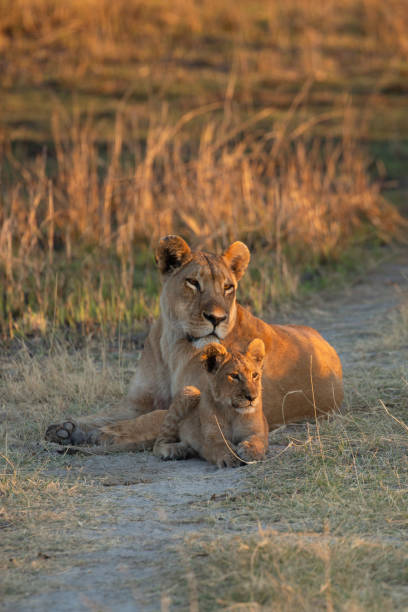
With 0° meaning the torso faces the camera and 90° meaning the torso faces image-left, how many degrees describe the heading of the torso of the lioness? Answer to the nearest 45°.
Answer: approximately 45°

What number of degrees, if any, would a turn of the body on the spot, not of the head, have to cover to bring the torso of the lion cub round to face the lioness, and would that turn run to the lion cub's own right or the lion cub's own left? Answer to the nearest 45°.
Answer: approximately 135° to the lion cub's own left

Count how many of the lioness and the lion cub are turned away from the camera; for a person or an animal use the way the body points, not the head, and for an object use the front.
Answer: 0

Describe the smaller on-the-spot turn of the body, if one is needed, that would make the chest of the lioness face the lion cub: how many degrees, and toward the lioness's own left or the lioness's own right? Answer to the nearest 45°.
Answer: approximately 45° to the lioness's own left

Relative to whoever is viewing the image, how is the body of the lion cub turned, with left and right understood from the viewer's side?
facing the viewer and to the right of the viewer
